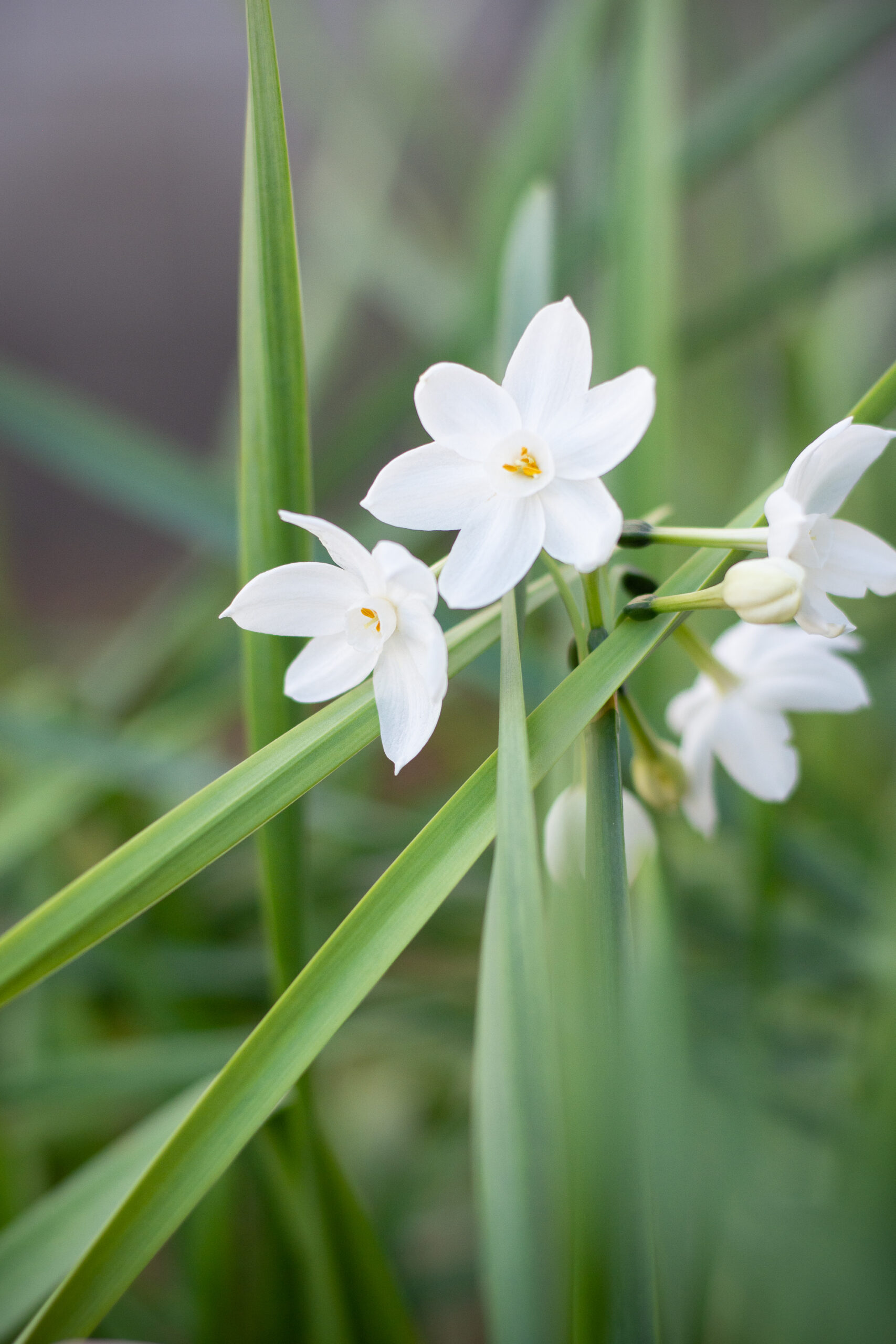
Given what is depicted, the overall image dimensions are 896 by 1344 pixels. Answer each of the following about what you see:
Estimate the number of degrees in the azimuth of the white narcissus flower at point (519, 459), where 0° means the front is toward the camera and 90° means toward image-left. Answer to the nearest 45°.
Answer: approximately 0°

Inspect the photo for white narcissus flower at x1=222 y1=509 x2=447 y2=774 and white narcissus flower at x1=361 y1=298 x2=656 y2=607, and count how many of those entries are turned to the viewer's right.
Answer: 0
